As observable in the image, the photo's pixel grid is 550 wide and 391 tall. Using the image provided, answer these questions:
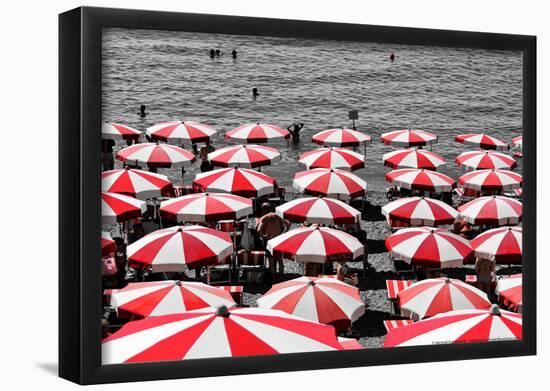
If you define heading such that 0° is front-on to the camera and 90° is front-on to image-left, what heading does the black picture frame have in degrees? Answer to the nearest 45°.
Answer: approximately 315°
